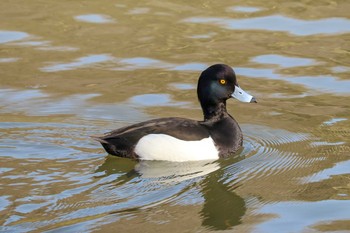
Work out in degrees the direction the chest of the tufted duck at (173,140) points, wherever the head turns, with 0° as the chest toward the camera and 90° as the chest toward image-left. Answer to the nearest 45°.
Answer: approximately 270°
